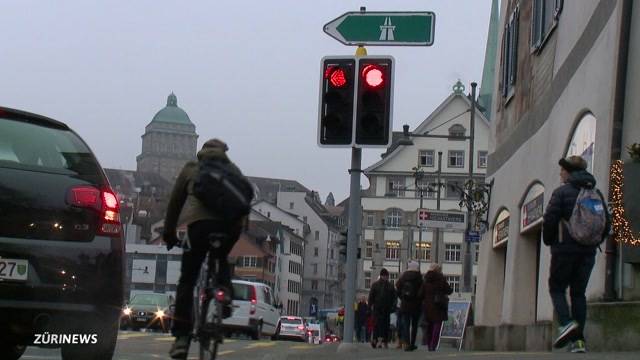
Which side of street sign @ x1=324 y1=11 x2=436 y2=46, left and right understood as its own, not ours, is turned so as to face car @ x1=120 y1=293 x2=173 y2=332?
back

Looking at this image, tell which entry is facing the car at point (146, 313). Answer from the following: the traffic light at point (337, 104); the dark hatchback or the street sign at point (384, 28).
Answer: the dark hatchback

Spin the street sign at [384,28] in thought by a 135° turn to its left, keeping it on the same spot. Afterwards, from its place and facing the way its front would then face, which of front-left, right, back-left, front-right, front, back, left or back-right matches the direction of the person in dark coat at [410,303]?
front-left

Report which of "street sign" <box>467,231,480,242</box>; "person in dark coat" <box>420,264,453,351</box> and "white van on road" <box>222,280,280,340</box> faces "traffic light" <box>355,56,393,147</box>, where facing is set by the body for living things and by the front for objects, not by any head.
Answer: the street sign

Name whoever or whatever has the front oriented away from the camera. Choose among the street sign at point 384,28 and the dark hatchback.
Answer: the dark hatchback

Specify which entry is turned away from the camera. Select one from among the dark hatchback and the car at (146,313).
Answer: the dark hatchback

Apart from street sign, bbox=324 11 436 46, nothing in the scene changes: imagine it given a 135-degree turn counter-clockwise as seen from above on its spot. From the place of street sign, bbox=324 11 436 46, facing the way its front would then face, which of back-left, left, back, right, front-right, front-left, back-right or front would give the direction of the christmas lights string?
front-right

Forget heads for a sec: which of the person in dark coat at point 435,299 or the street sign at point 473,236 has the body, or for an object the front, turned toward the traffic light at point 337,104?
the street sign

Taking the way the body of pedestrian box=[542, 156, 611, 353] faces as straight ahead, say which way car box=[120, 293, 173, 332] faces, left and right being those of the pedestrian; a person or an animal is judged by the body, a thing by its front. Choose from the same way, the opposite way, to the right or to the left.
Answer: the opposite way

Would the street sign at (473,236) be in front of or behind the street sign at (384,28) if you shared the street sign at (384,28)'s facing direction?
behind

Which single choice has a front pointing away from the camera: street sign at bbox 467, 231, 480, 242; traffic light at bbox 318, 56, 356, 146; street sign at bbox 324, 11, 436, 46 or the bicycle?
the bicycle

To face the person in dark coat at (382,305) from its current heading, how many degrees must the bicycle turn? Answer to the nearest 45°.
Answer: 0° — it already faces them
